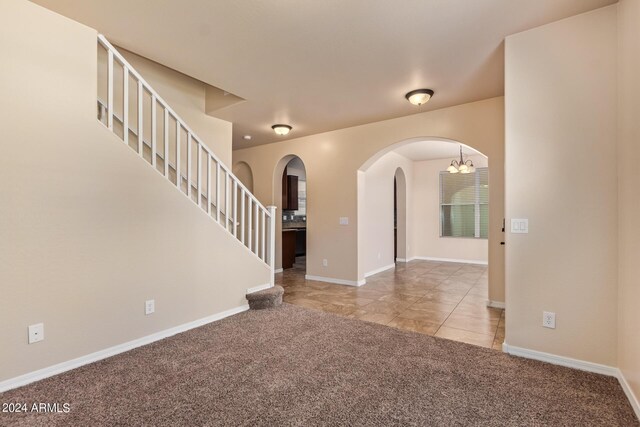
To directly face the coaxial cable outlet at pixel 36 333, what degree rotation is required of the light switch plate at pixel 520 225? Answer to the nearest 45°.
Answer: approximately 45° to its right

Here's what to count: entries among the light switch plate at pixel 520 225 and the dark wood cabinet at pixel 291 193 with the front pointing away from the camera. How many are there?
0

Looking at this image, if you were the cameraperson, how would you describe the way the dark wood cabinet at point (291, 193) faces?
facing the viewer and to the left of the viewer

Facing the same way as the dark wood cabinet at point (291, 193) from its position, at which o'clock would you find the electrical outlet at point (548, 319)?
The electrical outlet is roughly at 10 o'clock from the dark wood cabinet.

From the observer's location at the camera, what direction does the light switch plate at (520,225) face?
facing the viewer

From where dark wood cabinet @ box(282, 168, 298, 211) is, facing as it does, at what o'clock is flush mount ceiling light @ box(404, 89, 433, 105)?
The flush mount ceiling light is roughly at 10 o'clock from the dark wood cabinet.

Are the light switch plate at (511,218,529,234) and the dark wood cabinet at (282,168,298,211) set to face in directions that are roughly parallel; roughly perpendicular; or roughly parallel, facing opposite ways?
roughly parallel

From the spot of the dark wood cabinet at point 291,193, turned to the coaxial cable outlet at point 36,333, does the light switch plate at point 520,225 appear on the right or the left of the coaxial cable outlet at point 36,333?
left

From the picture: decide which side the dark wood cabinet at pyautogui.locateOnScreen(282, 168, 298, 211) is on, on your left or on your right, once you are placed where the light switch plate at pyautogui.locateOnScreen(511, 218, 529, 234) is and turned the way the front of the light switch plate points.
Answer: on your right

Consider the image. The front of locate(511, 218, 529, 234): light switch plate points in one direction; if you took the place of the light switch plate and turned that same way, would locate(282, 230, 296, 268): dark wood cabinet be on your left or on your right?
on your right

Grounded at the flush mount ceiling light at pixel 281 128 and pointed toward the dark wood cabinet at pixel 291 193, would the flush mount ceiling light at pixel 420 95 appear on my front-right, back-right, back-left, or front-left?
back-right

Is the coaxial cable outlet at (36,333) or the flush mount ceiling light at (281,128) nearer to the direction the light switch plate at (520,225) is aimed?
the coaxial cable outlet
